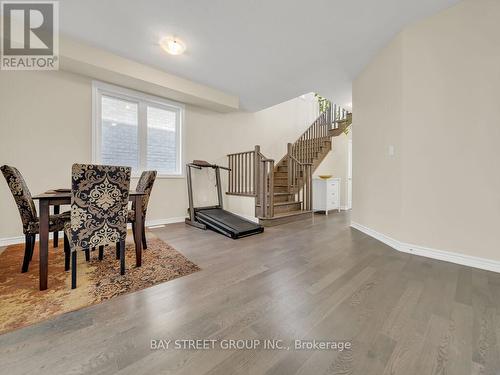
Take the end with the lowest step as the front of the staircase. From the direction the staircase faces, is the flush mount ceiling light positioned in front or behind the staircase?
in front

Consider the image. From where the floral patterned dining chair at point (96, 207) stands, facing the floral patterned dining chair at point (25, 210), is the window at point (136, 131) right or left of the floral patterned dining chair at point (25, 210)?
right

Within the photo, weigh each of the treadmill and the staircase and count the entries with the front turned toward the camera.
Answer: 1

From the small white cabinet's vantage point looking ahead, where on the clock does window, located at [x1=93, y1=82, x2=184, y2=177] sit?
The window is roughly at 3 o'clock from the small white cabinet.

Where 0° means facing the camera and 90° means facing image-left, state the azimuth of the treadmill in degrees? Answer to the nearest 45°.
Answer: approximately 135°

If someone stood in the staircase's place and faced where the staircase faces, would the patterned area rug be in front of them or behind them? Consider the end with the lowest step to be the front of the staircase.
in front

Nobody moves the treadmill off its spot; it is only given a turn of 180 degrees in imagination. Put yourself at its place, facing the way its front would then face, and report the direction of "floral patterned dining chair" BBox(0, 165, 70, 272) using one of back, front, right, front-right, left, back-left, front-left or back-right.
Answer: right

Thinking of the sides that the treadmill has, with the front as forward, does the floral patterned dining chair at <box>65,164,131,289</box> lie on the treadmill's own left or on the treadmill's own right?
on the treadmill's own left

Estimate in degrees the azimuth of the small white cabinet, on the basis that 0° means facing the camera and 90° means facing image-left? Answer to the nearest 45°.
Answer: approximately 315°

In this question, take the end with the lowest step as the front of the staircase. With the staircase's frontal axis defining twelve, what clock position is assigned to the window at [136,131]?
The window is roughly at 2 o'clock from the staircase.

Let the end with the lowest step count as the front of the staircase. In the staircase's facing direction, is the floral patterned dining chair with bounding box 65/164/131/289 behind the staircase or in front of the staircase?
in front

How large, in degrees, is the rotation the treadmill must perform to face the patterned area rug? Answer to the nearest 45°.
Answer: approximately 90° to its left

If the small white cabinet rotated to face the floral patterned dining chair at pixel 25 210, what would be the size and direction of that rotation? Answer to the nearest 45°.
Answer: approximately 90° to its right

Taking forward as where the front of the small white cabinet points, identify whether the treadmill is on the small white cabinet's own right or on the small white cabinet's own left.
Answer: on the small white cabinet's own right
